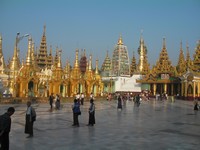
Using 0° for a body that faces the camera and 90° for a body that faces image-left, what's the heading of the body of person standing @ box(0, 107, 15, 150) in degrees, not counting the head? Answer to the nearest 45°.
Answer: approximately 270°
